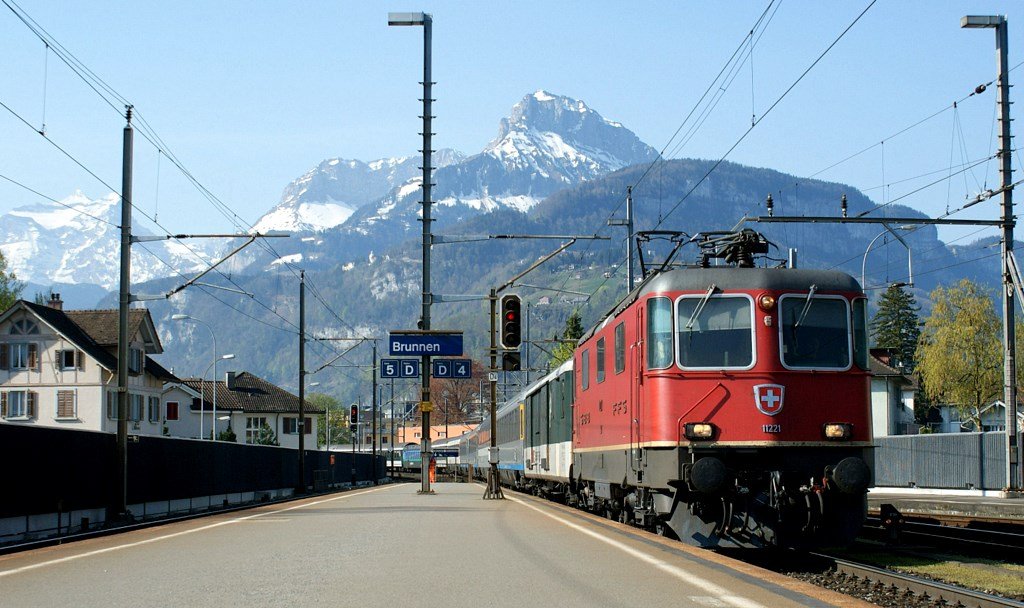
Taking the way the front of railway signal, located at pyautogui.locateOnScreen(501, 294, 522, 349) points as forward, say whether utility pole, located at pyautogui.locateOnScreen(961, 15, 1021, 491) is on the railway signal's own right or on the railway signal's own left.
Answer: on the railway signal's own left

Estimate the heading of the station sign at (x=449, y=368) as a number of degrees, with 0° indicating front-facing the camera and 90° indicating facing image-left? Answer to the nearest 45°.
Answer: approximately 0°

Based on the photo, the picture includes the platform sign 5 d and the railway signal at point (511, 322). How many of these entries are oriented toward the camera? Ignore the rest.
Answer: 2

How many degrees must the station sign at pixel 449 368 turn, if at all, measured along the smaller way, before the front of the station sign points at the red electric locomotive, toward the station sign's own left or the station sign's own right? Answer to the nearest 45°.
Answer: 0° — it already faces it

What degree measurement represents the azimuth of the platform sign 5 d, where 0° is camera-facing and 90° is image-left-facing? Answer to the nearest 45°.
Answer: approximately 0°
